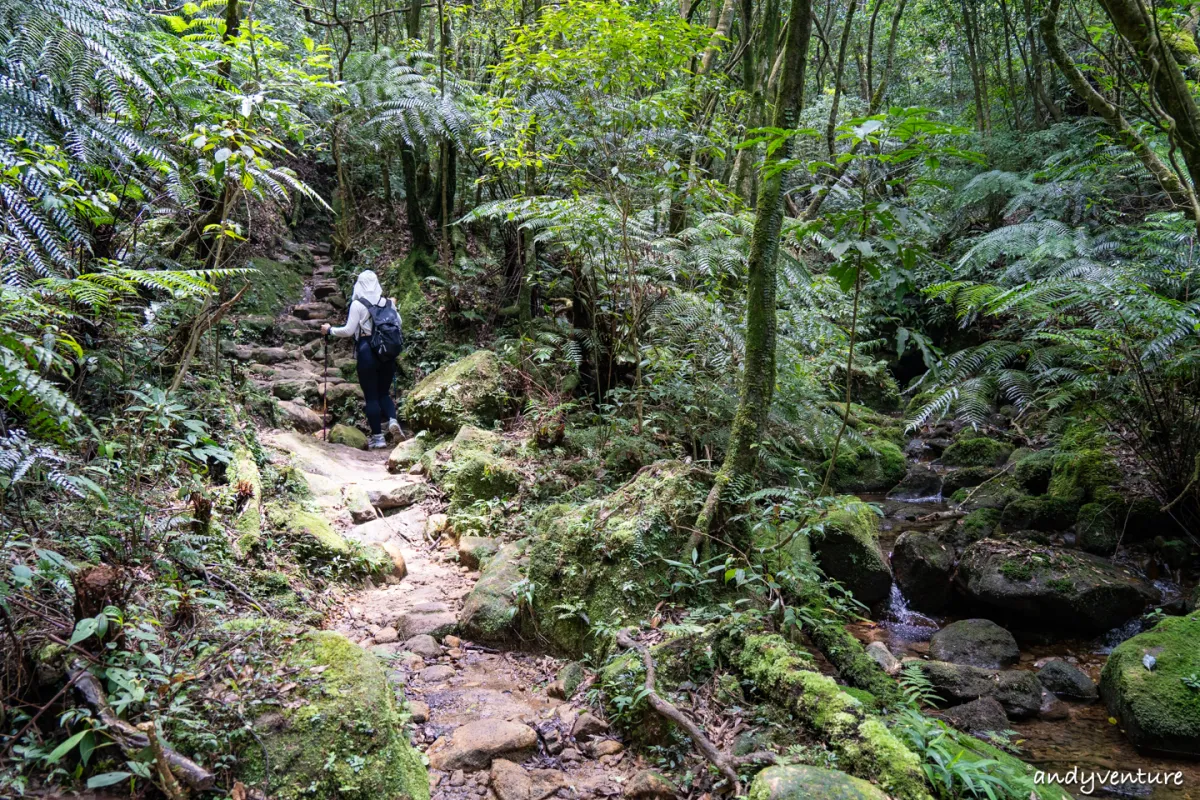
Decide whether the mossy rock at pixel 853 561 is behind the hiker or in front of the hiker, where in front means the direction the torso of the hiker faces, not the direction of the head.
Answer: behind

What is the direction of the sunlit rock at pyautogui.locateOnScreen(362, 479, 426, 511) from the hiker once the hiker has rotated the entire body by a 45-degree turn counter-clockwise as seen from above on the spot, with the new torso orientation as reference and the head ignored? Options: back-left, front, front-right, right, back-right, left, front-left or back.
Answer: left

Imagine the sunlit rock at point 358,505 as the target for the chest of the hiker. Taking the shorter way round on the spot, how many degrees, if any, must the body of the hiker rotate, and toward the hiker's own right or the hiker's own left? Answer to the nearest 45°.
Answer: approximately 135° to the hiker's own left

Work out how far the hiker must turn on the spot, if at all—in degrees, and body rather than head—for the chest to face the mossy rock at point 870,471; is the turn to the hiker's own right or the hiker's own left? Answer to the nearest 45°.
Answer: approximately 135° to the hiker's own right

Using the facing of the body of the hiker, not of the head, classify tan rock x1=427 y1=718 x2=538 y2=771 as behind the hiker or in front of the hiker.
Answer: behind

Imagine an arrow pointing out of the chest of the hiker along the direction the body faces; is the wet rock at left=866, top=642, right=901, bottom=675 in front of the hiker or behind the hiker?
behind

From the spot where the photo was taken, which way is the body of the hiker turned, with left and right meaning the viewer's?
facing away from the viewer and to the left of the viewer

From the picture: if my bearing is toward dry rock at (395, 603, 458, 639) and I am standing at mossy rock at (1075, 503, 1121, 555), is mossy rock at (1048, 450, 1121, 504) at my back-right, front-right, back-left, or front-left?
back-right

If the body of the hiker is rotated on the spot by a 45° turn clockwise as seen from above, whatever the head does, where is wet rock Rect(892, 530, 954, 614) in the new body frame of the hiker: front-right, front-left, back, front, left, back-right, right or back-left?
back-right

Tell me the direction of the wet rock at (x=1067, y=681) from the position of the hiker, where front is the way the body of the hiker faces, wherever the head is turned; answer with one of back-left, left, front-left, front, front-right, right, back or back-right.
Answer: back

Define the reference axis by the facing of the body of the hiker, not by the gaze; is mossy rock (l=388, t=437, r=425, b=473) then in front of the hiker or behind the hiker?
behind

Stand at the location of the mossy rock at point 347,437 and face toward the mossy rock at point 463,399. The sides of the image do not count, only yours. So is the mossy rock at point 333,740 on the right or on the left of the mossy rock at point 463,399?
right

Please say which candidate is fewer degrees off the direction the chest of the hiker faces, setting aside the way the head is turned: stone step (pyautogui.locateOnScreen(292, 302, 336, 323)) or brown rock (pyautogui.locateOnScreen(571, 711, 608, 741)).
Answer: the stone step
